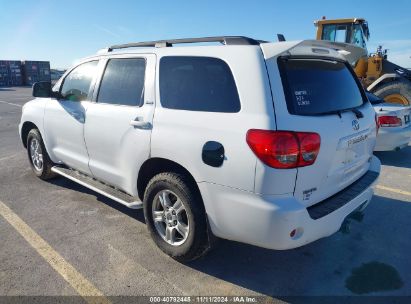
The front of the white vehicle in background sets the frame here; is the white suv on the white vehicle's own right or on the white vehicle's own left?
on the white vehicle's own left

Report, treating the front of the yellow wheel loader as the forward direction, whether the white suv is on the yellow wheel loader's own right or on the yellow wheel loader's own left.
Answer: on the yellow wheel loader's own right

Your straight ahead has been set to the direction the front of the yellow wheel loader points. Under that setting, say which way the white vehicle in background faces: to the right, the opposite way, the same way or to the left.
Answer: the opposite way

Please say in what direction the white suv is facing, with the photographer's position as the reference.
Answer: facing away from the viewer and to the left of the viewer

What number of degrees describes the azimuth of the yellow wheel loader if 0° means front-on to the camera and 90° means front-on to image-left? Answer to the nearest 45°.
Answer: approximately 315°

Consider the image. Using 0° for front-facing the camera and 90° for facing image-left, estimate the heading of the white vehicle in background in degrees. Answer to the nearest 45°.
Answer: approximately 135°

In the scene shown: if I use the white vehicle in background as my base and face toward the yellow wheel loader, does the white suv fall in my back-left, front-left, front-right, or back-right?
back-left

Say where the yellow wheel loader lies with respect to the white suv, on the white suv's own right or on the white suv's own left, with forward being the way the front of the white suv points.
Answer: on the white suv's own right

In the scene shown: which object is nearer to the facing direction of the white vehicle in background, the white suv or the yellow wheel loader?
the yellow wheel loader
